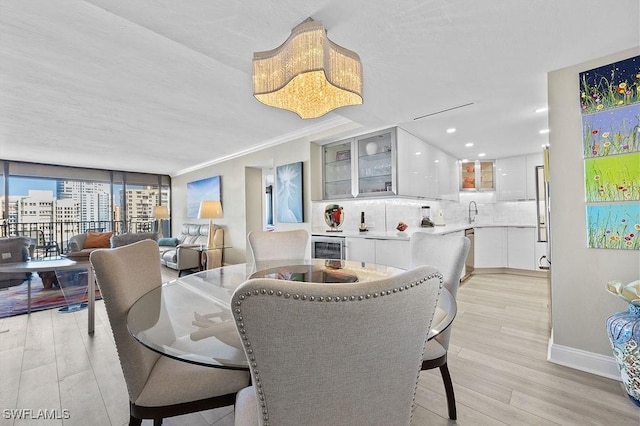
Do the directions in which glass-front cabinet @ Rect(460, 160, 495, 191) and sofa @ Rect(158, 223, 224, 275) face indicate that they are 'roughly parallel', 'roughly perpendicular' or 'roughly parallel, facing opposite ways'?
roughly parallel

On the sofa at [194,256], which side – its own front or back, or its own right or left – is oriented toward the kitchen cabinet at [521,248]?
left

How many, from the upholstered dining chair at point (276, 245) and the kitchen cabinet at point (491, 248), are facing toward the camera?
2

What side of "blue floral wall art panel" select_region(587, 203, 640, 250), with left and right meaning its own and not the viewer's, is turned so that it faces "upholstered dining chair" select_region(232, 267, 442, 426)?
front

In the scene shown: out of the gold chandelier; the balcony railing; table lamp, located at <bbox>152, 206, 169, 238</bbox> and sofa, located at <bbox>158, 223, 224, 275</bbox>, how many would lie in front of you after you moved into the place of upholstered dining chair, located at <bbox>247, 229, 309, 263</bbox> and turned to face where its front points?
1

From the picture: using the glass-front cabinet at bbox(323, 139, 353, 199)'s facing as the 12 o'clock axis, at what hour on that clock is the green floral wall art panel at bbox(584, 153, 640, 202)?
The green floral wall art panel is roughly at 9 o'clock from the glass-front cabinet.

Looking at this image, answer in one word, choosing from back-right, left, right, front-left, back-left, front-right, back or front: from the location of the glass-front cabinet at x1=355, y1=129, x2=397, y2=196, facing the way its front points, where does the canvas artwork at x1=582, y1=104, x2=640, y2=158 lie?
left

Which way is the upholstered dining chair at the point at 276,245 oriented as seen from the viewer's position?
toward the camera

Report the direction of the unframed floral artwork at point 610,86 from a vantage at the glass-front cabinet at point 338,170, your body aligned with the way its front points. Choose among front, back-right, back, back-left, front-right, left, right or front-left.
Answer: left

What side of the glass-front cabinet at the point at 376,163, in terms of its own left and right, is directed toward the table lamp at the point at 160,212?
right

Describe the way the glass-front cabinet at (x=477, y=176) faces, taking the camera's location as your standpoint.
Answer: facing the viewer

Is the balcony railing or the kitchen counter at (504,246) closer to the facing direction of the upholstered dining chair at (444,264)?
the balcony railing
